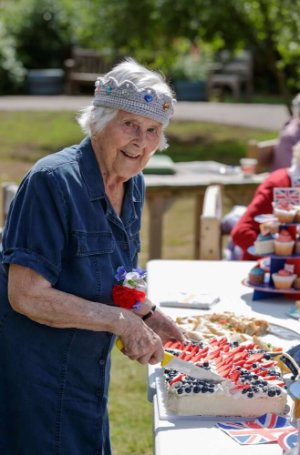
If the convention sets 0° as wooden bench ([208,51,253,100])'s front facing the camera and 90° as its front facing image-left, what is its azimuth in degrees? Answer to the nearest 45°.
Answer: approximately 45°

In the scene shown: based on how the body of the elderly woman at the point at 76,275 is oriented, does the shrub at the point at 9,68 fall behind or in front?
behind

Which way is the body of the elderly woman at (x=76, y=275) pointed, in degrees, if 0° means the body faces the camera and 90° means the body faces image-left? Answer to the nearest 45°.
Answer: approximately 315°

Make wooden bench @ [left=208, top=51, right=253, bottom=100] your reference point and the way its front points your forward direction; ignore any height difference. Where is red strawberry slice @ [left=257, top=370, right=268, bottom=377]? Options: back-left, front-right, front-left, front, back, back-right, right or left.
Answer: front-left

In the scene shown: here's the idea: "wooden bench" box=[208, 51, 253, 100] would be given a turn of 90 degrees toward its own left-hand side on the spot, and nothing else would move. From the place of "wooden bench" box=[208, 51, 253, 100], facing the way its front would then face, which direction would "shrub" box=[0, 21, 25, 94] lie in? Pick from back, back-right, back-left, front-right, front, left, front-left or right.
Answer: back-right

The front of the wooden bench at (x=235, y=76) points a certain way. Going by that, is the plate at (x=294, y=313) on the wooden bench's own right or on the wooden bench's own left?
on the wooden bench's own left

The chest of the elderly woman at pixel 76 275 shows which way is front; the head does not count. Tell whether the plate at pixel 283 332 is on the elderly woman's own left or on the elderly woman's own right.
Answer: on the elderly woman's own left

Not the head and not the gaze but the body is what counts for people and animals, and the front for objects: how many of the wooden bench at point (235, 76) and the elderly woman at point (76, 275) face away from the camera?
0

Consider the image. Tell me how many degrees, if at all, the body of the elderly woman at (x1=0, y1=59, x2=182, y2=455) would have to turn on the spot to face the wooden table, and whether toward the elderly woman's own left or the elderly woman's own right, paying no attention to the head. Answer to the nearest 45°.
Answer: approximately 135° to the elderly woman's own left

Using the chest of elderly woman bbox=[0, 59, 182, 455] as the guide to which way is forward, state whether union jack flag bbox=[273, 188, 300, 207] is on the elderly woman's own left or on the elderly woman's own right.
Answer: on the elderly woman's own left

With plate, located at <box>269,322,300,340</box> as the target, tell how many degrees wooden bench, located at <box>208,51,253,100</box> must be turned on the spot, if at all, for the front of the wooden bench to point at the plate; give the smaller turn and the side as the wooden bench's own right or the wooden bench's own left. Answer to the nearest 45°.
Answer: approximately 45° to the wooden bench's own left

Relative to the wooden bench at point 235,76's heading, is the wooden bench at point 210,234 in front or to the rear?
in front

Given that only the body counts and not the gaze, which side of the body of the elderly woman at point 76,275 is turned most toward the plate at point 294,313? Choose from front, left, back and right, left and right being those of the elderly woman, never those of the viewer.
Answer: left

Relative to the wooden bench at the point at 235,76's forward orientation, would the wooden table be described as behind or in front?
in front

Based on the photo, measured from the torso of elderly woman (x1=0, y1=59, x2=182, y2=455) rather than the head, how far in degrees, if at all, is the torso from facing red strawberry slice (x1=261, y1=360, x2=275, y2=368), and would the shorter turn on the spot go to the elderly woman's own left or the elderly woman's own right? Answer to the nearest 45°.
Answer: approximately 45° to the elderly woman's own left
